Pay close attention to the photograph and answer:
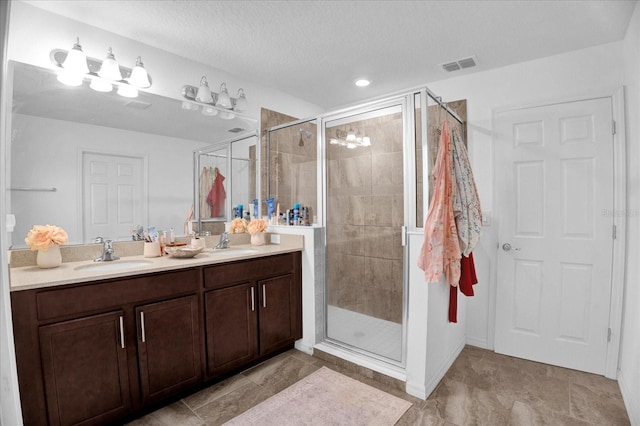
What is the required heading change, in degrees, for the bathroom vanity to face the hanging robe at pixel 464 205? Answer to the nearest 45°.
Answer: approximately 45° to its left

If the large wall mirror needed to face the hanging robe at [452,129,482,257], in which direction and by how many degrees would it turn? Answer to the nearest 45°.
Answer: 0° — it already faces it

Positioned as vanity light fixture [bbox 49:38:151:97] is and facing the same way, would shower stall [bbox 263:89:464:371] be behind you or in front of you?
in front

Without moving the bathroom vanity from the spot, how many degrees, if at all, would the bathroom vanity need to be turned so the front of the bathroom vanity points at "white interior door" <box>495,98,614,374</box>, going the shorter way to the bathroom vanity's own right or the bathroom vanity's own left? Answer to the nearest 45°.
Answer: approximately 45° to the bathroom vanity's own left

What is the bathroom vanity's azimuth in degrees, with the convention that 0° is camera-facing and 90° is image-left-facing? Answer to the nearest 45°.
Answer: approximately 315°

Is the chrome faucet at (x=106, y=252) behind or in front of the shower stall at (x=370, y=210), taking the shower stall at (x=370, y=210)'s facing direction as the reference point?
in front

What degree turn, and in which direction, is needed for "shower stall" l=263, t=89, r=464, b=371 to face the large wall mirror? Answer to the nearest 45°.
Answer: approximately 45° to its right

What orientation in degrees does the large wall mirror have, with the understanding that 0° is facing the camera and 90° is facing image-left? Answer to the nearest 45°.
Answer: approximately 315°

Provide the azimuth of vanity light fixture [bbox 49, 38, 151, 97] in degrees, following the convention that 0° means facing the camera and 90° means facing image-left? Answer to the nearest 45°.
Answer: approximately 315°
